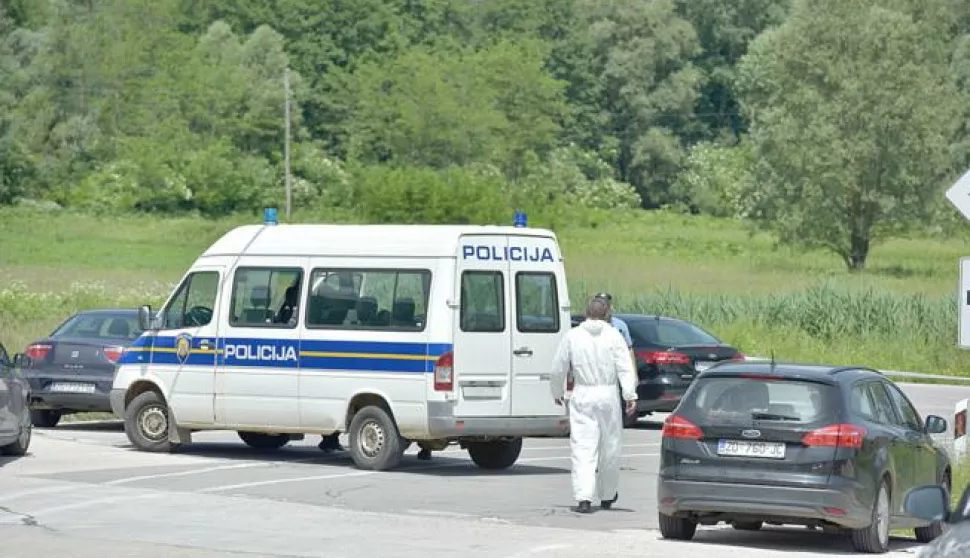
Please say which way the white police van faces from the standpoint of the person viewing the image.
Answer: facing away from the viewer and to the left of the viewer

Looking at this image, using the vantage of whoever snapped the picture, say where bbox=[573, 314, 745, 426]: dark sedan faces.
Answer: facing away from the viewer and to the left of the viewer

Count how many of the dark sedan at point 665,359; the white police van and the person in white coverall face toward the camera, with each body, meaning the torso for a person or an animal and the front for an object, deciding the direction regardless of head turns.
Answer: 0

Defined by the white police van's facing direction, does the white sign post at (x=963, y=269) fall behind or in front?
behind

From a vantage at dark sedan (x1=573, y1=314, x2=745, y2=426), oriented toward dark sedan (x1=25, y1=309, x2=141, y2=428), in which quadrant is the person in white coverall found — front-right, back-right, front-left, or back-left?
front-left

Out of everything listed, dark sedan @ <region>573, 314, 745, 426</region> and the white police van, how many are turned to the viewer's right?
0

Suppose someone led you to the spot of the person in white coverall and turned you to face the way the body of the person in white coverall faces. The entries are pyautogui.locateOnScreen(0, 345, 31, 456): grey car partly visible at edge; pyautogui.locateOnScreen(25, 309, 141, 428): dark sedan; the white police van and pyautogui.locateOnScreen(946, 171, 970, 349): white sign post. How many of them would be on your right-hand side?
1

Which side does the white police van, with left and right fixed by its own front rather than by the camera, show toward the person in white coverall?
back

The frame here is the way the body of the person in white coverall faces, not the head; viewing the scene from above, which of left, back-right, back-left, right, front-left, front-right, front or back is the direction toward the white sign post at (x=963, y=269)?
right

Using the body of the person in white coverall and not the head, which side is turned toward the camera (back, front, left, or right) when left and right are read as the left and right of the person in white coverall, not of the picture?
back

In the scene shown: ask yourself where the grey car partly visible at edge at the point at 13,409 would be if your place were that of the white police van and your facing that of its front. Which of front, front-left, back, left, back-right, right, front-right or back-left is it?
front-left

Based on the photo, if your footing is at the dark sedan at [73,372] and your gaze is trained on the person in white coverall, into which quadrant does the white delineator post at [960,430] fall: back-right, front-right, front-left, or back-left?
front-left
